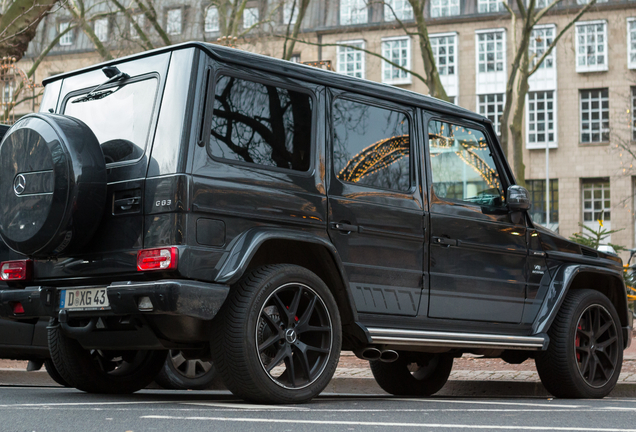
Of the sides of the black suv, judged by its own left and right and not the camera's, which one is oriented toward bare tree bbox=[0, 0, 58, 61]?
left

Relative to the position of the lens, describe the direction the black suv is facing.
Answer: facing away from the viewer and to the right of the viewer
